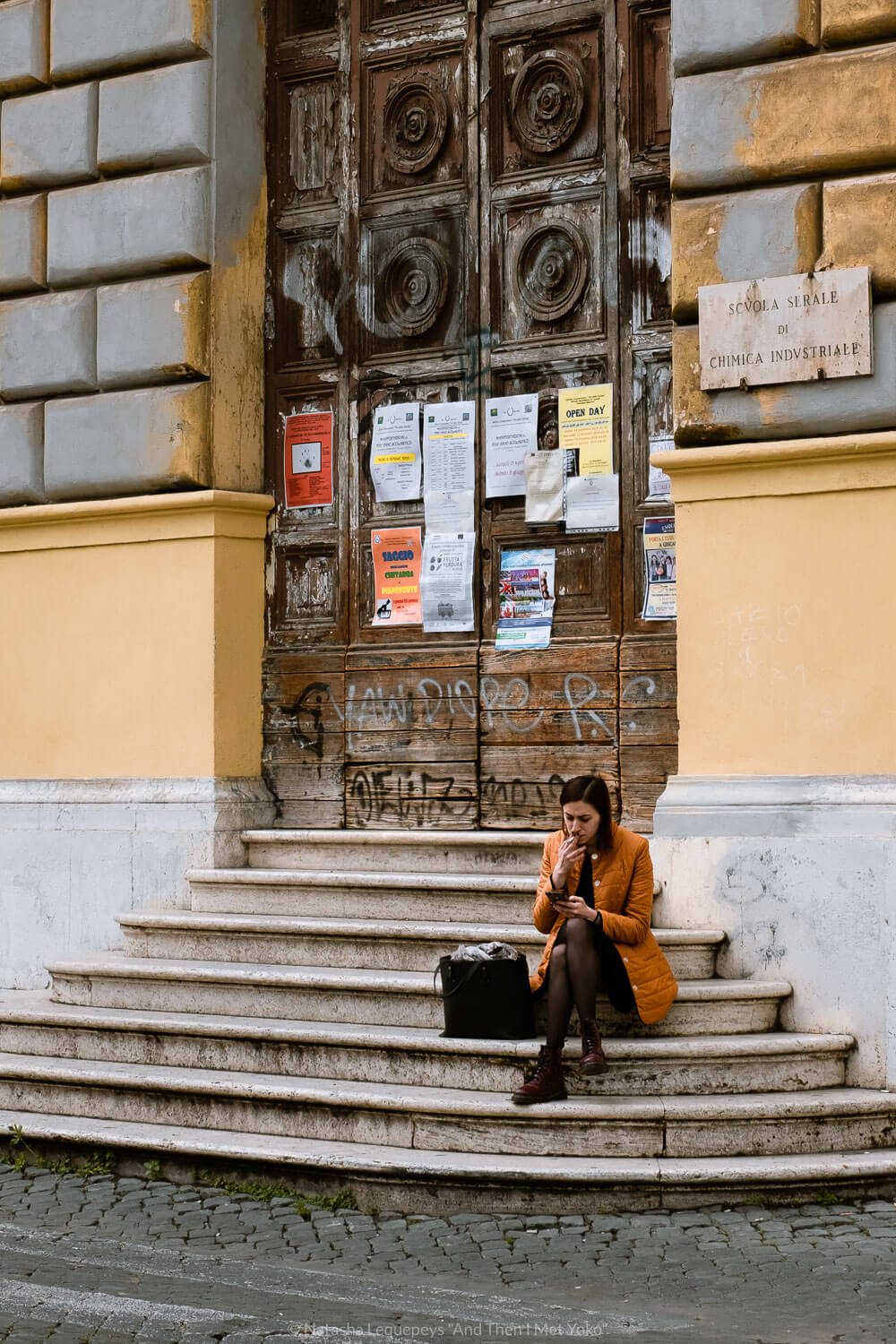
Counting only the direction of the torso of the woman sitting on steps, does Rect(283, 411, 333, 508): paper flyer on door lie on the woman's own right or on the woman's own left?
on the woman's own right

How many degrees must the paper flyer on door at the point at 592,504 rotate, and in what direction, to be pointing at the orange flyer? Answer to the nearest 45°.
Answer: approximately 135° to its right

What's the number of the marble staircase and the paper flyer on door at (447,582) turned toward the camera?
2

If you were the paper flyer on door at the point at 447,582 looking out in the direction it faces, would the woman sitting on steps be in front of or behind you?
in front

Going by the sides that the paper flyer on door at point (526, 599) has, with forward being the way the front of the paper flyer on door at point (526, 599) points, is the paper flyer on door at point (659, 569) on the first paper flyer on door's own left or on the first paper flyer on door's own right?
on the first paper flyer on door's own left
